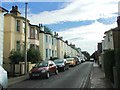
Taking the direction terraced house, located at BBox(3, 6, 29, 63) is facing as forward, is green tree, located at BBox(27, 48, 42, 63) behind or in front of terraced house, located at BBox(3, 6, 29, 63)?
in front

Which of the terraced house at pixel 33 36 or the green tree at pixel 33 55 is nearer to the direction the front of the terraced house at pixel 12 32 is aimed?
the green tree

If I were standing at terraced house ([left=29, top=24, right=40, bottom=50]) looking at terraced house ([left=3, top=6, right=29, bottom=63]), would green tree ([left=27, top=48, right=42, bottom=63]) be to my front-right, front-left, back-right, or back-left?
front-left

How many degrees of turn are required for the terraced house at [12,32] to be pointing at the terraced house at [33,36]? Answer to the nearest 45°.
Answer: approximately 90° to its left

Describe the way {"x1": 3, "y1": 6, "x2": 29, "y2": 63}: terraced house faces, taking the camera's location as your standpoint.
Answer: facing the viewer and to the right of the viewer

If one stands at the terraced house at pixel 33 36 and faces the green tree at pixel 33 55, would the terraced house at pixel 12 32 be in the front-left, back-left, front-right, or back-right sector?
front-right

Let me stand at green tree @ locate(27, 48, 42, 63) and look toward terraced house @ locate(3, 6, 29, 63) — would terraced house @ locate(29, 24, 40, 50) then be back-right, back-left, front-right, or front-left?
front-right
